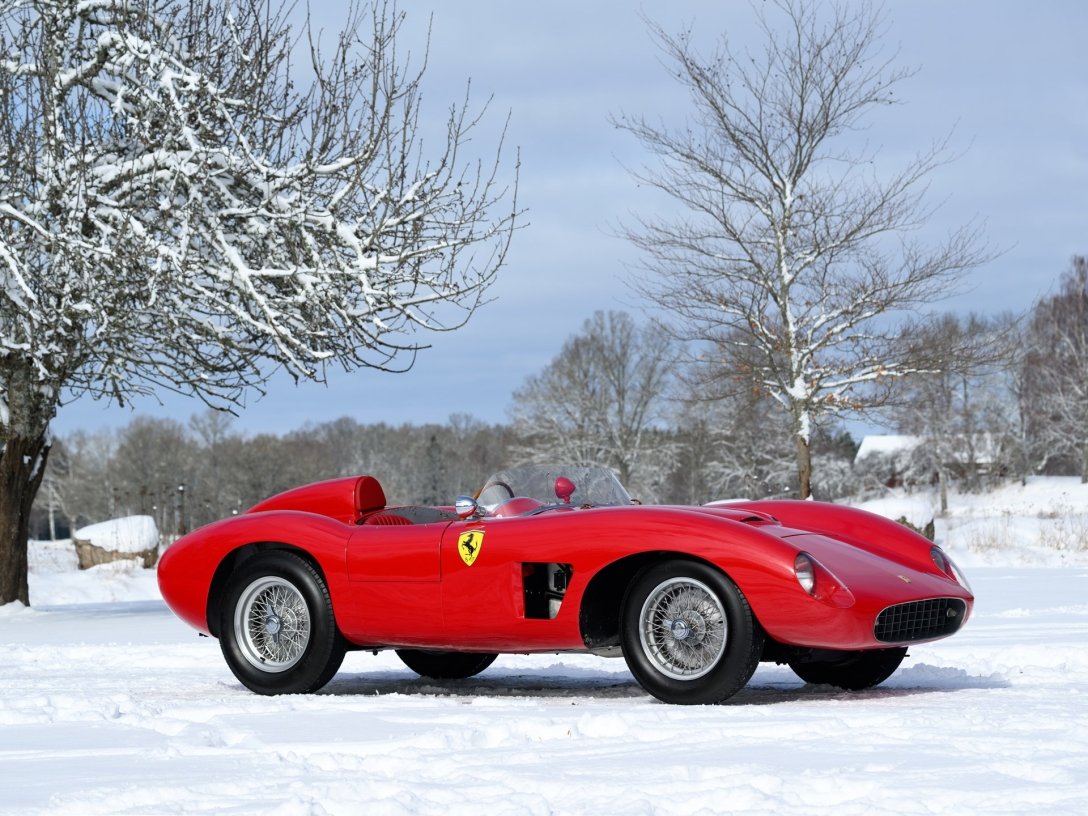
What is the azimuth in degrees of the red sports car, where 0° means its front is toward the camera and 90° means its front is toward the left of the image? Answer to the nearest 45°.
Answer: approximately 315°

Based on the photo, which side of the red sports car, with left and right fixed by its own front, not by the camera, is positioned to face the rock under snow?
back
